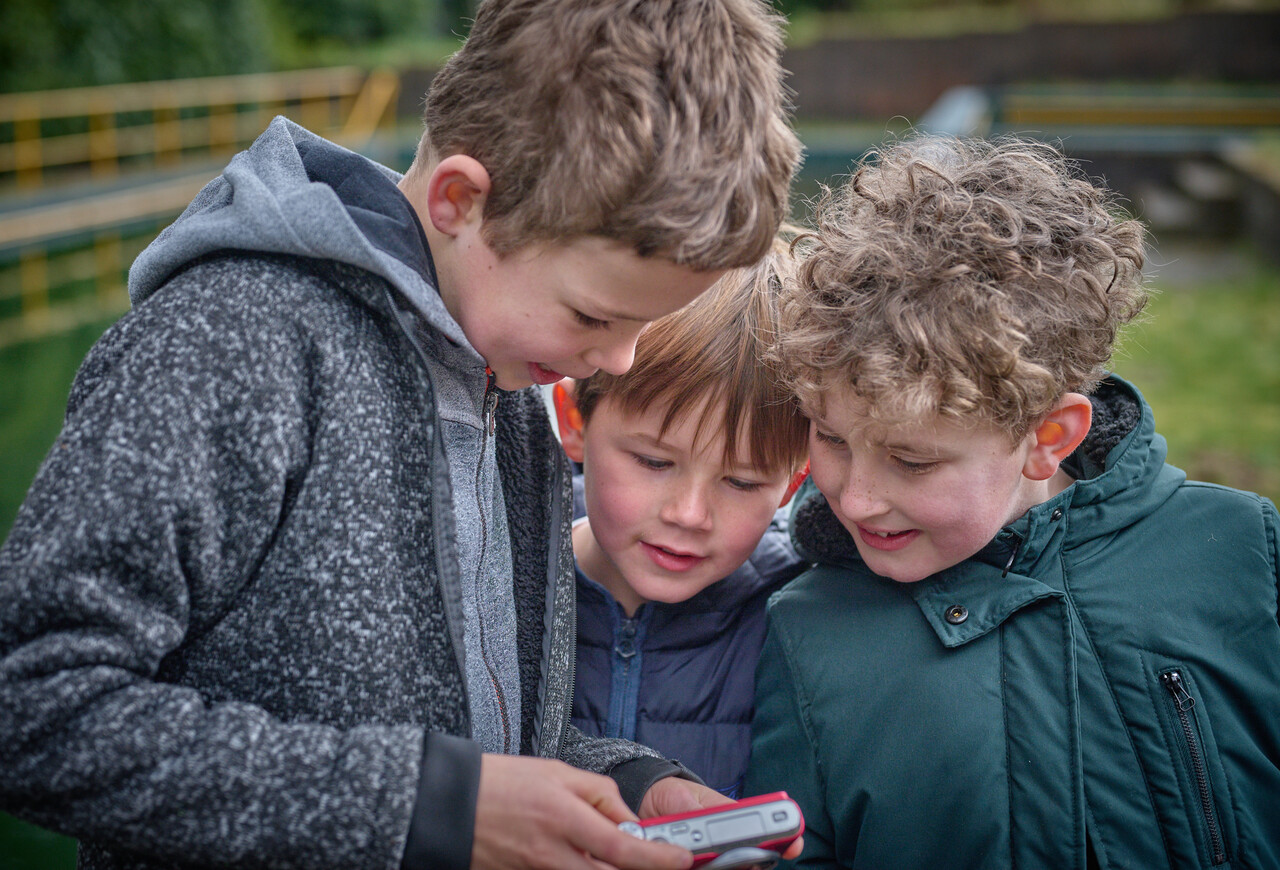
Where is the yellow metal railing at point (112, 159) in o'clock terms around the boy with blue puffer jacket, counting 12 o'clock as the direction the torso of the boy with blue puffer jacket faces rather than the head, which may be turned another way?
The yellow metal railing is roughly at 5 o'clock from the boy with blue puffer jacket.

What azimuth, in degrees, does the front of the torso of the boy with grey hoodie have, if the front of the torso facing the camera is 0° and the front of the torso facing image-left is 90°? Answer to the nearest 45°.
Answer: approximately 315°

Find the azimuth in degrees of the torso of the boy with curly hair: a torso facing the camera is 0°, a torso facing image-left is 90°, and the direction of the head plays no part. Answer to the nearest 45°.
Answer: approximately 45°

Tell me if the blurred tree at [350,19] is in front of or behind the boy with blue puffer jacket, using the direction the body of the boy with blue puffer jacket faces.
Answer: behind
